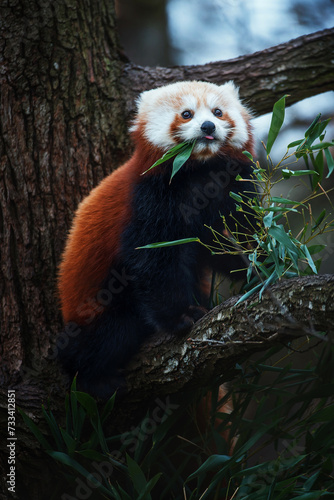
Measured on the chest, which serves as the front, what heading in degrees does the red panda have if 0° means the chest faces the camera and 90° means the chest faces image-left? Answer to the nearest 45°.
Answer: approximately 315°

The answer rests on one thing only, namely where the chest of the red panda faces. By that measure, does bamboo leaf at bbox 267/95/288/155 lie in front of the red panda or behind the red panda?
in front
